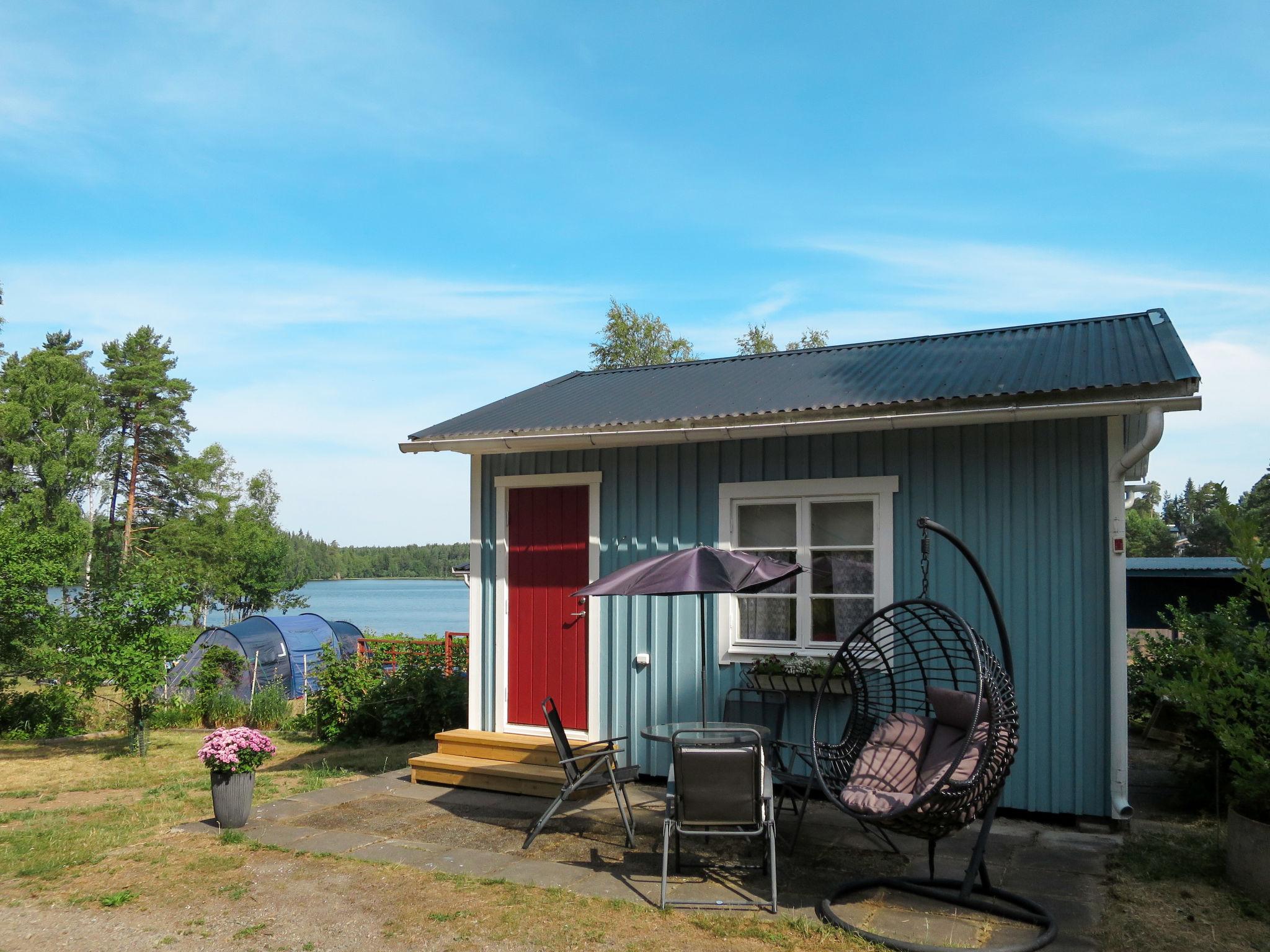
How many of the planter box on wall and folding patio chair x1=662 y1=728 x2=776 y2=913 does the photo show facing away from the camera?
1

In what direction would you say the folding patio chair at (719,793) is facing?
away from the camera

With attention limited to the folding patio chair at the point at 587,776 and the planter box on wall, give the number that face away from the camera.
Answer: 0

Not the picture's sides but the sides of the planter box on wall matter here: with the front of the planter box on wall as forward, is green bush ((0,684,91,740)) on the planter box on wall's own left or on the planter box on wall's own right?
on the planter box on wall's own right

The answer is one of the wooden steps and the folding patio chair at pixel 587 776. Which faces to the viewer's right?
the folding patio chair

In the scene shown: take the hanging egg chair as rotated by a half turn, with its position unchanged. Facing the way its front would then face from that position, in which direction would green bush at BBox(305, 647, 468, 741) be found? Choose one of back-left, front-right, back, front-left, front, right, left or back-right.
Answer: left

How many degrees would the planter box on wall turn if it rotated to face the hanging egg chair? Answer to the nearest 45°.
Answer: approximately 45° to its left

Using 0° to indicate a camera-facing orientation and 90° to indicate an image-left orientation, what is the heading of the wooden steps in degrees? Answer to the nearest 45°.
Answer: approximately 45°

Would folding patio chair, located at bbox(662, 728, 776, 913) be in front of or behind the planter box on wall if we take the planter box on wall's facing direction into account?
in front

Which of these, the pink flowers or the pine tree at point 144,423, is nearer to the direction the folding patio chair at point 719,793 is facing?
the pine tree

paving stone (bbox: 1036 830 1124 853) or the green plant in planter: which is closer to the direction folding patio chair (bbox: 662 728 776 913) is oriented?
the green plant in planter

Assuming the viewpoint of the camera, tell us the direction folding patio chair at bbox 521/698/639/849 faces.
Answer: facing to the right of the viewer
